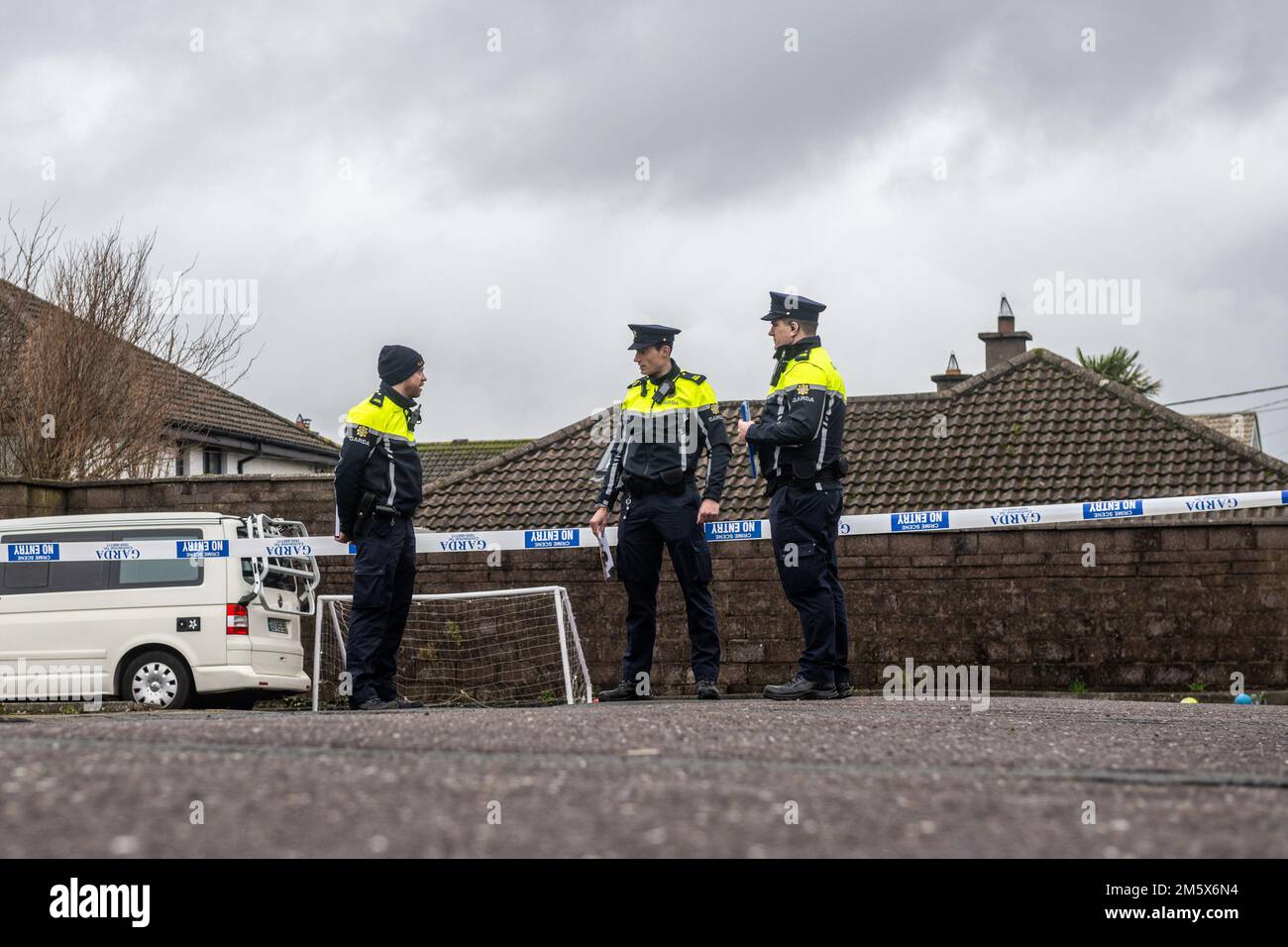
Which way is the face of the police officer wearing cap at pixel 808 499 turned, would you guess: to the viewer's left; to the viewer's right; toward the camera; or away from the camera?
to the viewer's left

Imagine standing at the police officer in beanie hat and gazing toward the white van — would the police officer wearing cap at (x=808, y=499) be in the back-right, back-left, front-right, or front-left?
back-right

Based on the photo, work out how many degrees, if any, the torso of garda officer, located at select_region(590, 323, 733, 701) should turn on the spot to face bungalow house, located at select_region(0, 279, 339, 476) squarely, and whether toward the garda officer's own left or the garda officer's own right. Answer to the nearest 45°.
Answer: approximately 135° to the garda officer's own right

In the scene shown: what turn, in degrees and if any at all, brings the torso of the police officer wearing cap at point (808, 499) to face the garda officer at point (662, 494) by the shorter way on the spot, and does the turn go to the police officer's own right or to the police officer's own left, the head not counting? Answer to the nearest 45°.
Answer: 0° — they already face them

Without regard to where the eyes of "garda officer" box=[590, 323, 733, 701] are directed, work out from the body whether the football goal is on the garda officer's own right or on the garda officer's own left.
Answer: on the garda officer's own right

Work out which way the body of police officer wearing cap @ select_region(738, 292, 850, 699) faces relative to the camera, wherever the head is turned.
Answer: to the viewer's left

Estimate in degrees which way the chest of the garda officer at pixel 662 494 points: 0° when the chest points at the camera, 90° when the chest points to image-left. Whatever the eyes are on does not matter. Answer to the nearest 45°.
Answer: approximately 45°

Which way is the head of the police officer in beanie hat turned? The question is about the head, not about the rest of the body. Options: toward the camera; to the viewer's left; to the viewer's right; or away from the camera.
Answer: to the viewer's right

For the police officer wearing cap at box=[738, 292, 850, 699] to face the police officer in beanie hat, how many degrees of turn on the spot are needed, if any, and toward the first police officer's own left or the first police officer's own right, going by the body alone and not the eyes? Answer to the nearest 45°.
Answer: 0° — they already face them

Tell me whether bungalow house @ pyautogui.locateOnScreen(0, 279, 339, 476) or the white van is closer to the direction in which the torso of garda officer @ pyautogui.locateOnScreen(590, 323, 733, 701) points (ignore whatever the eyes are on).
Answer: the white van
